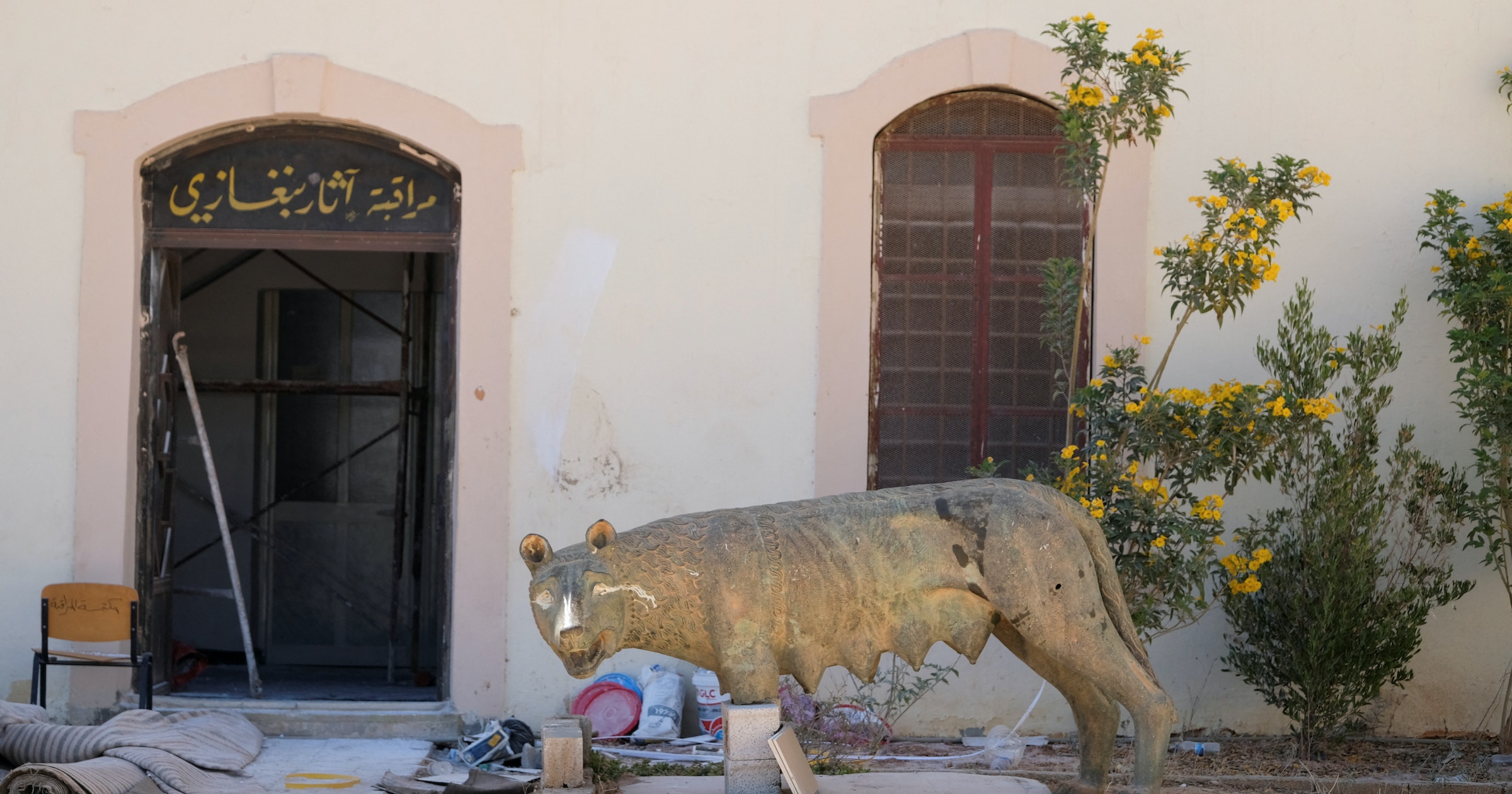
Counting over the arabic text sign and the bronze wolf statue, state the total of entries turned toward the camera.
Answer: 1

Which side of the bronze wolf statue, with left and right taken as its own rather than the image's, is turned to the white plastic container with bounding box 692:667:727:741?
right

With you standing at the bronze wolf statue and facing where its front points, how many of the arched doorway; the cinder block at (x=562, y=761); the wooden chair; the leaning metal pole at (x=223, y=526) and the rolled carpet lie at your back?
0

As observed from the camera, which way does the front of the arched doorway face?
facing the viewer

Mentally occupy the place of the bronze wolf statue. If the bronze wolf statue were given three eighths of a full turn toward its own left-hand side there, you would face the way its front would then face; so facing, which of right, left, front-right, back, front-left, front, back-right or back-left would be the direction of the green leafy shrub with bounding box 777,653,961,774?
back-left

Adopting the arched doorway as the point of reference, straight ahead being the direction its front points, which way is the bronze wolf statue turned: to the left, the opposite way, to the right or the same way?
to the right

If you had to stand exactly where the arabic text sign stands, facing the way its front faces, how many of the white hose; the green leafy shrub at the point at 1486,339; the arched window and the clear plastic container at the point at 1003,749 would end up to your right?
0

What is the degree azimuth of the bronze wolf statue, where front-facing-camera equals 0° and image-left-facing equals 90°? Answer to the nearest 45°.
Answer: approximately 90°

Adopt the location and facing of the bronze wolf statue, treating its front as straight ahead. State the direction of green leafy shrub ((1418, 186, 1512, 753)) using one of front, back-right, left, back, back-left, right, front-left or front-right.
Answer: back-right

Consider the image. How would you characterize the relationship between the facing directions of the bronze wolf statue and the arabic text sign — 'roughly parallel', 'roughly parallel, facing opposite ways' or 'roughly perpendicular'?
roughly perpendicular

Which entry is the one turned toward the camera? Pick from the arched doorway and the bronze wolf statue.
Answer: the arched doorway

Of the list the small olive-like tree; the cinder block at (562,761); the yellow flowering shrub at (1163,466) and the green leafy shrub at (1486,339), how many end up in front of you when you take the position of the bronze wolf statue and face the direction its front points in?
1

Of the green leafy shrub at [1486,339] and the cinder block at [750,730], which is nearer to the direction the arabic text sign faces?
the cinder block

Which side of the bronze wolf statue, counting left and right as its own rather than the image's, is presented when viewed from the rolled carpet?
front

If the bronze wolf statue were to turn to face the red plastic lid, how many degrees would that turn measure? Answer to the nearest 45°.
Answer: approximately 45° to its right

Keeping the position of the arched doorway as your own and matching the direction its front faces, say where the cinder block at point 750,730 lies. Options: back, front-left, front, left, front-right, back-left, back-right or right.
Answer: front

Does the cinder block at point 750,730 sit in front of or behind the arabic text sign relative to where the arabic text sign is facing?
in front

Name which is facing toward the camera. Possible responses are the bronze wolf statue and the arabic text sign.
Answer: the arabic text sign

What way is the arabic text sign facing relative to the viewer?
toward the camera
